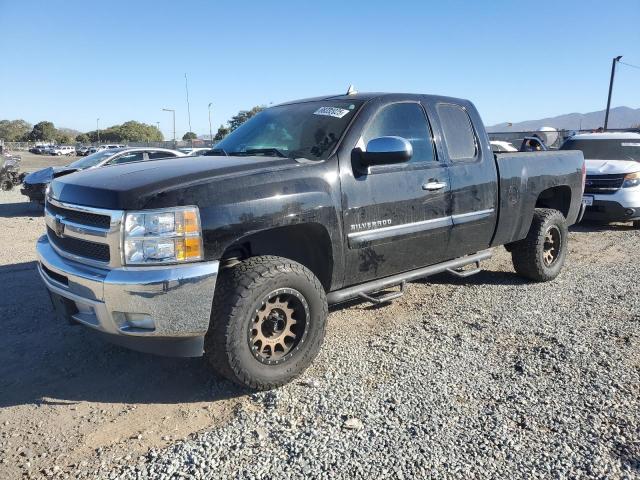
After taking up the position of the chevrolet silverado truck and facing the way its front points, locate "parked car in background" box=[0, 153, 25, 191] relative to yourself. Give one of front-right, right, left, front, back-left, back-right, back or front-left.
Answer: right

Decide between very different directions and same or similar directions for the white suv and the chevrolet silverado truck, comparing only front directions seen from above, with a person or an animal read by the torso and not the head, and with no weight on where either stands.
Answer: same or similar directions

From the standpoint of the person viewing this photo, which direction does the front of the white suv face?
facing the viewer and to the left of the viewer

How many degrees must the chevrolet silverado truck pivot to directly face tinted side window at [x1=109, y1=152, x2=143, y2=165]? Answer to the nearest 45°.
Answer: approximately 90° to its right

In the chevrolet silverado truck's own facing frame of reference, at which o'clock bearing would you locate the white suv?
The white suv is roughly at 6 o'clock from the chevrolet silverado truck.

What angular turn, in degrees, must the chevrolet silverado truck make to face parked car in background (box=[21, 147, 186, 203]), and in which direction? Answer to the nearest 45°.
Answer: approximately 90° to its right

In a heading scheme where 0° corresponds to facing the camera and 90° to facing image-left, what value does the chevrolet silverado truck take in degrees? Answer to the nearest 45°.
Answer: approximately 45°

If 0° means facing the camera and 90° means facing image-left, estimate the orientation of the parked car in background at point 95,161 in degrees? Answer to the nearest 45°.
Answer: approximately 45°
